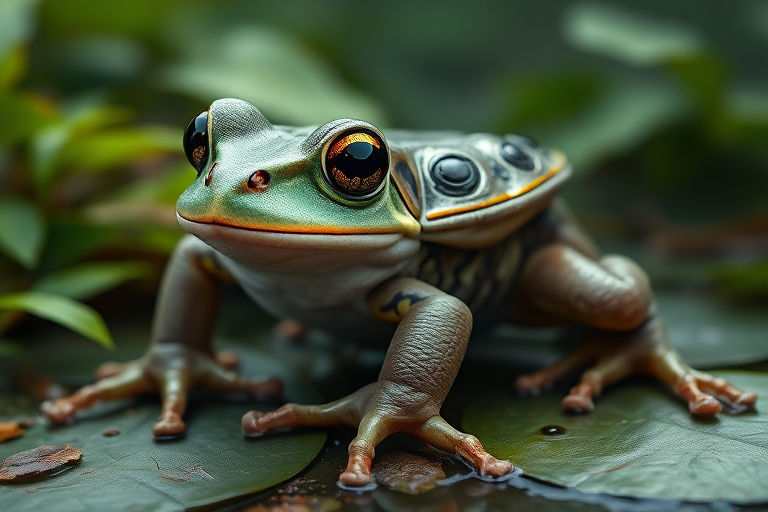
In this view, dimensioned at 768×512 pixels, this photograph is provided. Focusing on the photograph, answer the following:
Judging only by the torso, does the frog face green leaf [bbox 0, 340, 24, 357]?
no

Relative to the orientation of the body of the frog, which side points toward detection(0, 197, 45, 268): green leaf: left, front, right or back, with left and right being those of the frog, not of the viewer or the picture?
right

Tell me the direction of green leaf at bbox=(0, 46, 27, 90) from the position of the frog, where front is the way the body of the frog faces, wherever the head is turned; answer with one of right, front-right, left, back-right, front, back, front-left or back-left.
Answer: right

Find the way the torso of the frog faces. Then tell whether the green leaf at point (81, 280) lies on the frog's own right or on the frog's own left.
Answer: on the frog's own right

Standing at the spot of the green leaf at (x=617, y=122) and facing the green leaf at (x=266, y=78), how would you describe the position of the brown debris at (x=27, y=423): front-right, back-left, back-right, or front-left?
front-left

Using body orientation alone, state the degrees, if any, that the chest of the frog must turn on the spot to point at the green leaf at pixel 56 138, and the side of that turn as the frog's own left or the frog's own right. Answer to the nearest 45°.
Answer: approximately 90° to the frog's own right
